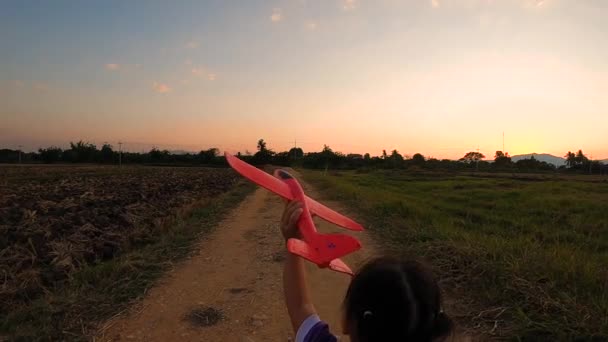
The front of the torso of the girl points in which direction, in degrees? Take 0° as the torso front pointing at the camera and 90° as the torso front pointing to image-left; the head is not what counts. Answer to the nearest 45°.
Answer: approximately 135°

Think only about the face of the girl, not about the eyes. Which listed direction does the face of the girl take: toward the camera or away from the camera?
away from the camera
